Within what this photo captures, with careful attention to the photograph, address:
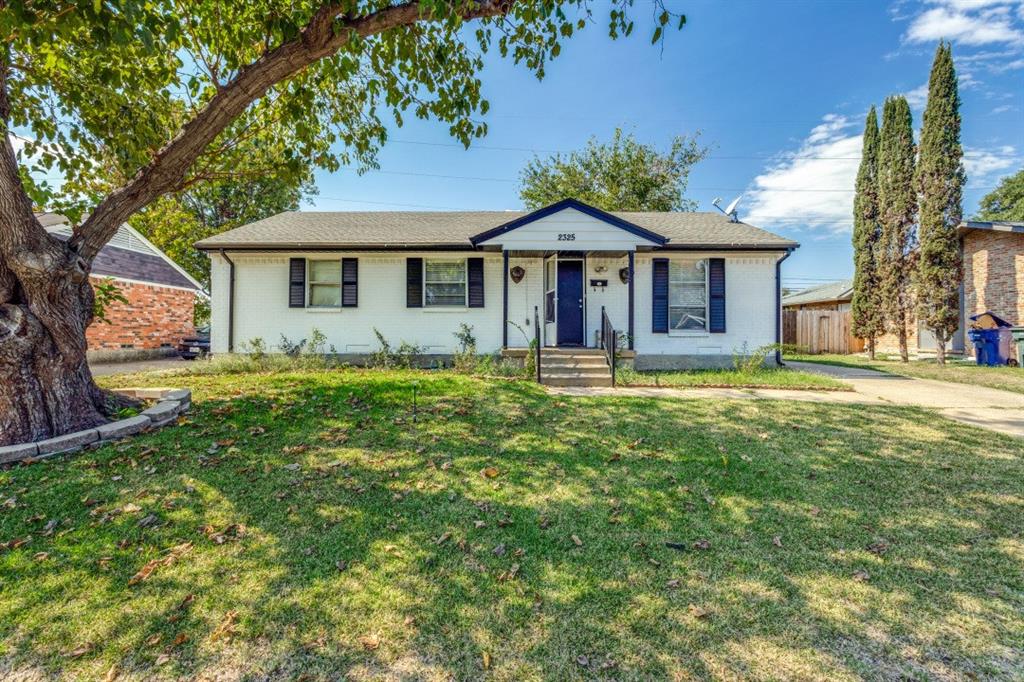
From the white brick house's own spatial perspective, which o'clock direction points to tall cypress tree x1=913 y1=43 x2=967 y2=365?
The tall cypress tree is roughly at 9 o'clock from the white brick house.

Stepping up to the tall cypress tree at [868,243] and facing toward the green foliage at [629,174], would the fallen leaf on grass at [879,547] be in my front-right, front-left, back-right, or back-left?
back-left

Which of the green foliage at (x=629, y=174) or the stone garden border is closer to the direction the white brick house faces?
the stone garden border

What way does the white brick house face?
toward the camera

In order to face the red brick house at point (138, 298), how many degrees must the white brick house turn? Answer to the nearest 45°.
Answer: approximately 90° to its right

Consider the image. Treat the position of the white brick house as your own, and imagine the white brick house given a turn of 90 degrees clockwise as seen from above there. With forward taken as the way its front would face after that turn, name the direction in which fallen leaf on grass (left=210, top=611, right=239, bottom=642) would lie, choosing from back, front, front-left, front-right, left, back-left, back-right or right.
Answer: left

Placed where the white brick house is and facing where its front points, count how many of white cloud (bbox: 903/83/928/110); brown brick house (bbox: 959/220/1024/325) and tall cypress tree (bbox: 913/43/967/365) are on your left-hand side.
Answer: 3

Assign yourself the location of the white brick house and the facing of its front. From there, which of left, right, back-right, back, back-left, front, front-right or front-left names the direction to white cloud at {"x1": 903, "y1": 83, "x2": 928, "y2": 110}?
left

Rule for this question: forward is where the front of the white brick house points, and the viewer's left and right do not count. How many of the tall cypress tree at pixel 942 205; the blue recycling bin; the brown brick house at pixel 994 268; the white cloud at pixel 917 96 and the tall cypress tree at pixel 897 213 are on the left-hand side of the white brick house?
5

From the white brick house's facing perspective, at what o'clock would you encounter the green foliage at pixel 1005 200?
The green foliage is roughly at 8 o'clock from the white brick house.

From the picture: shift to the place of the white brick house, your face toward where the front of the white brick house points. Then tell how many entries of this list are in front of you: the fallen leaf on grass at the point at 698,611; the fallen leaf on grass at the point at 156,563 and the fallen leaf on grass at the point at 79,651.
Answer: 3

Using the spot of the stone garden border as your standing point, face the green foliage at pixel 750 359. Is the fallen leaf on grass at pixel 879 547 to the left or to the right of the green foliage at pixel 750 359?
right

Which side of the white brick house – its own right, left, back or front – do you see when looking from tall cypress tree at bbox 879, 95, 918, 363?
left

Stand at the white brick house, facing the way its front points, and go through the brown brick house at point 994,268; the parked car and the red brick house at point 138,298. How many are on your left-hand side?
1
